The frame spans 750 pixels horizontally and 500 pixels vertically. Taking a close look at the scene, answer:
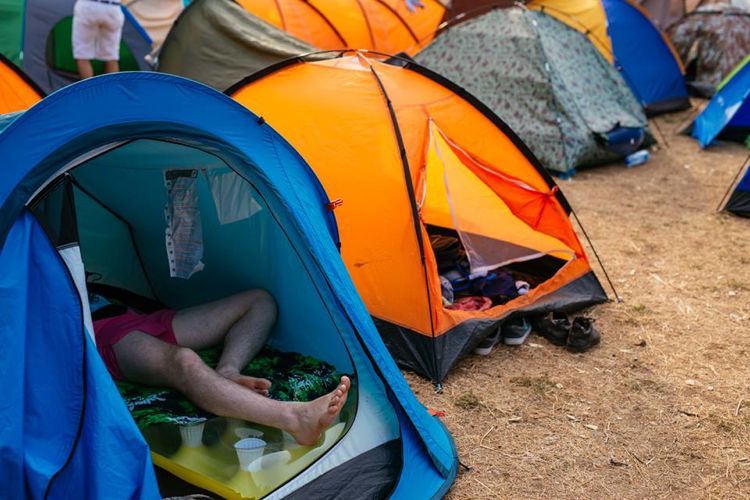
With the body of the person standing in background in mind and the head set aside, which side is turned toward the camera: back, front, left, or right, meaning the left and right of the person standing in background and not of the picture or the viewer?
back

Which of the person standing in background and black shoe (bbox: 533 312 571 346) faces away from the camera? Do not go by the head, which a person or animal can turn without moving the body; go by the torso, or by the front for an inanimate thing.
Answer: the person standing in background

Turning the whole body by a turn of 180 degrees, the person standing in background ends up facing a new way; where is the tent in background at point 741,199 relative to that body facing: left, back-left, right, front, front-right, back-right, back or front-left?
front-left

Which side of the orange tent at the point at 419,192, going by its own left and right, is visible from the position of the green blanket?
right

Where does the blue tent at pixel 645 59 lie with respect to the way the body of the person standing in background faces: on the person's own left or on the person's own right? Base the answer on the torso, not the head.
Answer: on the person's own right

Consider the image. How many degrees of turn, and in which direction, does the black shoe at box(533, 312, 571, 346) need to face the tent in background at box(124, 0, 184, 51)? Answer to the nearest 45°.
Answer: approximately 180°

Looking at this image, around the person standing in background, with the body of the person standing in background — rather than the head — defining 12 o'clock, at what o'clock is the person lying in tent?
The person lying in tent is roughly at 6 o'clock from the person standing in background.

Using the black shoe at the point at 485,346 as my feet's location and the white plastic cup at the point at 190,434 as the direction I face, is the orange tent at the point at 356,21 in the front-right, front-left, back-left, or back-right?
back-right

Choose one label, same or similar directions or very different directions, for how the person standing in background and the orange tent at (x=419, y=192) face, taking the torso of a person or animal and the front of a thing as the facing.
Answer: very different directions

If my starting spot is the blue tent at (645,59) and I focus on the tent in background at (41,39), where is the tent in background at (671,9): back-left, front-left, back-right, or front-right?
back-right

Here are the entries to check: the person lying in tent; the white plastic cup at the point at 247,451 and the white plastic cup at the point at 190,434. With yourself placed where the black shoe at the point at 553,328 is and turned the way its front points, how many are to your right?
3

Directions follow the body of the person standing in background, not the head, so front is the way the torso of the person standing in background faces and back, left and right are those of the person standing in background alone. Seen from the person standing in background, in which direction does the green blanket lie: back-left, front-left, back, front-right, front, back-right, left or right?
back

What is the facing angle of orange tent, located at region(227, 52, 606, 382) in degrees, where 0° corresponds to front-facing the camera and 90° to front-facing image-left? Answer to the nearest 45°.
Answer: approximately 315°

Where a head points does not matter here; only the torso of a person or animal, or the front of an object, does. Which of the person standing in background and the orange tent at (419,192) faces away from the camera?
the person standing in background

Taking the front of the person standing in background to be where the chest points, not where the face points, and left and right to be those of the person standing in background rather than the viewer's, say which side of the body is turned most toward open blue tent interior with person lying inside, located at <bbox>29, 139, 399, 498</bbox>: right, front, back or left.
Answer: back

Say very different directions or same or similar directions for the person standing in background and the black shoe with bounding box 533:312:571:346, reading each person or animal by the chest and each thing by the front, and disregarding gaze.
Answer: very different directions
